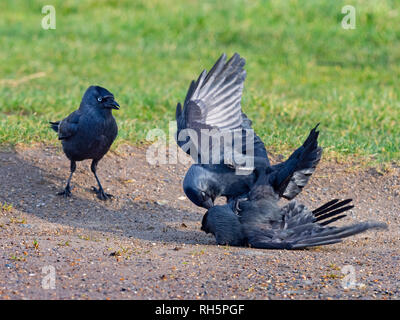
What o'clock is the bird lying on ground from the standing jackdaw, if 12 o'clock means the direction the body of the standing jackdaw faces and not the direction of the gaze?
The bird lying on ground is roughly at 12 o'clock from the standing jackdaw.

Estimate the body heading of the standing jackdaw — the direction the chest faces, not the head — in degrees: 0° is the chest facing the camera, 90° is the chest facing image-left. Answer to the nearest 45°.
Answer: approximately 315°

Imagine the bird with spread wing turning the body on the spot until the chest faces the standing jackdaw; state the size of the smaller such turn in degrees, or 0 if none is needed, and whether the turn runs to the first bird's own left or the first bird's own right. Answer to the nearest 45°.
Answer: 0° — it already faces it

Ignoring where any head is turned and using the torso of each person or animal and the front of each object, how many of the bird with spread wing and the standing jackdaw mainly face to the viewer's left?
1

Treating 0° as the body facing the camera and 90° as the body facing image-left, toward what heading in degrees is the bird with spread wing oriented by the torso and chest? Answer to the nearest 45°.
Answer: approximately 90°

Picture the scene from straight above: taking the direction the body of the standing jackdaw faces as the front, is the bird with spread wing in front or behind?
in front

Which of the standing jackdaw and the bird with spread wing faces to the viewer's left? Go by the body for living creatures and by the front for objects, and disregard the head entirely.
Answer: the bird with spread wing
